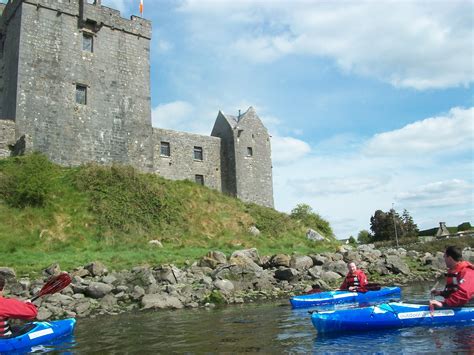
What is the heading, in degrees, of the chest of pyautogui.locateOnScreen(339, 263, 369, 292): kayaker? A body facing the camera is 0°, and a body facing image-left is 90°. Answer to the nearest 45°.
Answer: approximately 45°

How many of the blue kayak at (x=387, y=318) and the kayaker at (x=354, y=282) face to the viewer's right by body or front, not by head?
0

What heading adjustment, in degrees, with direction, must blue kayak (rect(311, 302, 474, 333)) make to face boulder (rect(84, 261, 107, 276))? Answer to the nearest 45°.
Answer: approximately 45° to its right

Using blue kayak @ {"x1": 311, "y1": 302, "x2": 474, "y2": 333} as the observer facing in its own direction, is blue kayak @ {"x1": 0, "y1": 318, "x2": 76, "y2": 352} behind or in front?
in front

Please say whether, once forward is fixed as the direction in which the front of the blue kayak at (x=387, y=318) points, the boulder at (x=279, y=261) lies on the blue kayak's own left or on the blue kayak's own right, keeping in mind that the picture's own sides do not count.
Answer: on the blue kayak's own right

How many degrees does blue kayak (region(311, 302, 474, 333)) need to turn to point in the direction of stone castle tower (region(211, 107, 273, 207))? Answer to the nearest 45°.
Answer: approximately 90° to its right

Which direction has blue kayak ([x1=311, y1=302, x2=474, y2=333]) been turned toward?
to the viewer's left

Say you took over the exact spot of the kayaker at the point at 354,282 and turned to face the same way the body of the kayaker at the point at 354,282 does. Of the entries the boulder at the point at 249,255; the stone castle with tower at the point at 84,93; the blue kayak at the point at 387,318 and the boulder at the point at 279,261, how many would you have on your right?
3

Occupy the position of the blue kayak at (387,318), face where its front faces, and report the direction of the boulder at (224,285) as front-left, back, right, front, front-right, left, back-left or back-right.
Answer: front-right

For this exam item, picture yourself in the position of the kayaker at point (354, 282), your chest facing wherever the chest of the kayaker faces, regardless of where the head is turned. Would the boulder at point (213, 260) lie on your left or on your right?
on your right

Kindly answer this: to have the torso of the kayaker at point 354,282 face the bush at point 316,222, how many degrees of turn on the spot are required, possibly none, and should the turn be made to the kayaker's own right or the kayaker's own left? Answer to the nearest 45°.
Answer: approximately 135° to the kayaker's own right

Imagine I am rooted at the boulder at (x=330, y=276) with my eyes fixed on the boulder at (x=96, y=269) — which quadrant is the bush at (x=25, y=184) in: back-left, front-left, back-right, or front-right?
front-right

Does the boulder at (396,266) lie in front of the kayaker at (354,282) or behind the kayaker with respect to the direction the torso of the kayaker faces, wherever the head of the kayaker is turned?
behind

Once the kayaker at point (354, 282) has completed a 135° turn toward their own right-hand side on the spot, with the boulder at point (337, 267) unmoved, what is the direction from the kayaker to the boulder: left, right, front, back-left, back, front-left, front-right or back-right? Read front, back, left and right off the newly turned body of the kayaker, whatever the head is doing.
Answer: front
